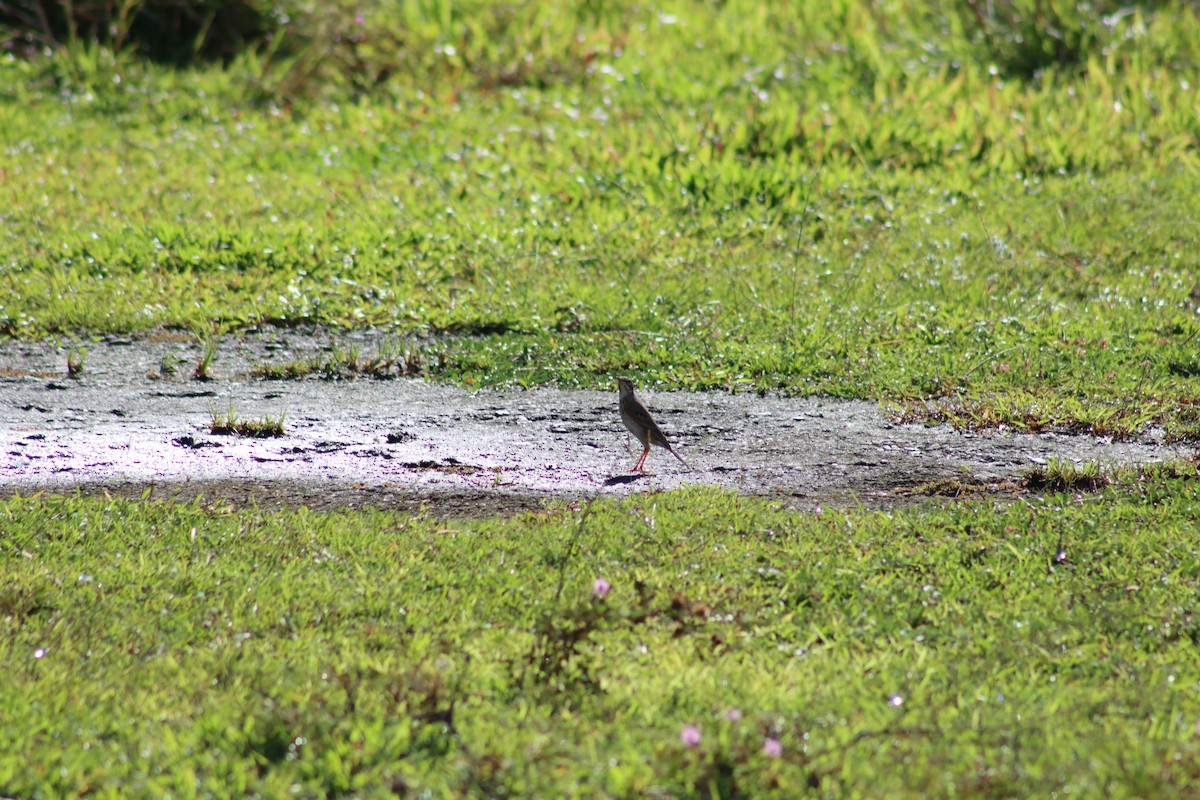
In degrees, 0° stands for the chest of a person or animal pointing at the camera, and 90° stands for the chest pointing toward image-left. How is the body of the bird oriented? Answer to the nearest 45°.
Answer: approximately 90°
